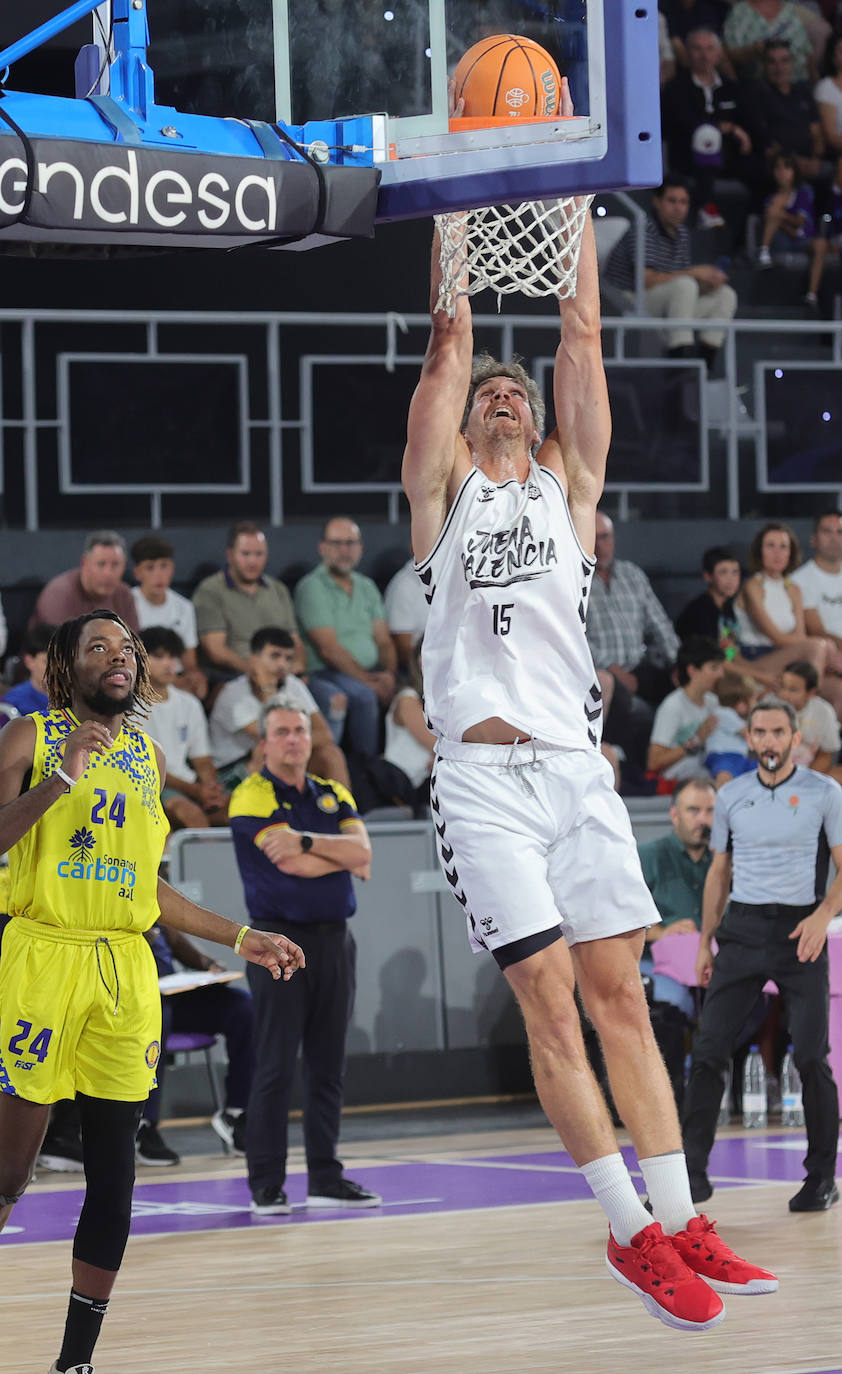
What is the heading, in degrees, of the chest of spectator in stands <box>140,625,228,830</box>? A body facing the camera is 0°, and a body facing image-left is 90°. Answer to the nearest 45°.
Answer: approximately 315°

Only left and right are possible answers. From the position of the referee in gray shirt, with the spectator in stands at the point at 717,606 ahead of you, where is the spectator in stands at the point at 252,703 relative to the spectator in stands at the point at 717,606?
left

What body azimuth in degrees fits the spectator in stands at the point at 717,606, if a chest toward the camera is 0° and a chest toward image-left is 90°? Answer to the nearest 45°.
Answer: approximately 315°
